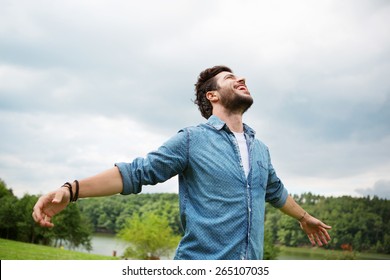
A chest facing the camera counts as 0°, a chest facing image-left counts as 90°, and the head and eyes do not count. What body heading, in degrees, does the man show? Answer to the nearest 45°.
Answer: approximately 315°

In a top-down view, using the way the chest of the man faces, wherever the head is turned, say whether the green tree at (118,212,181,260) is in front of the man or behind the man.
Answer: behind

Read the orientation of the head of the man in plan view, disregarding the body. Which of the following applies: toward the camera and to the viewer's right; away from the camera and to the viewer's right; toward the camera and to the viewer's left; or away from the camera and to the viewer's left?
toward the camera and to the viewer's right
